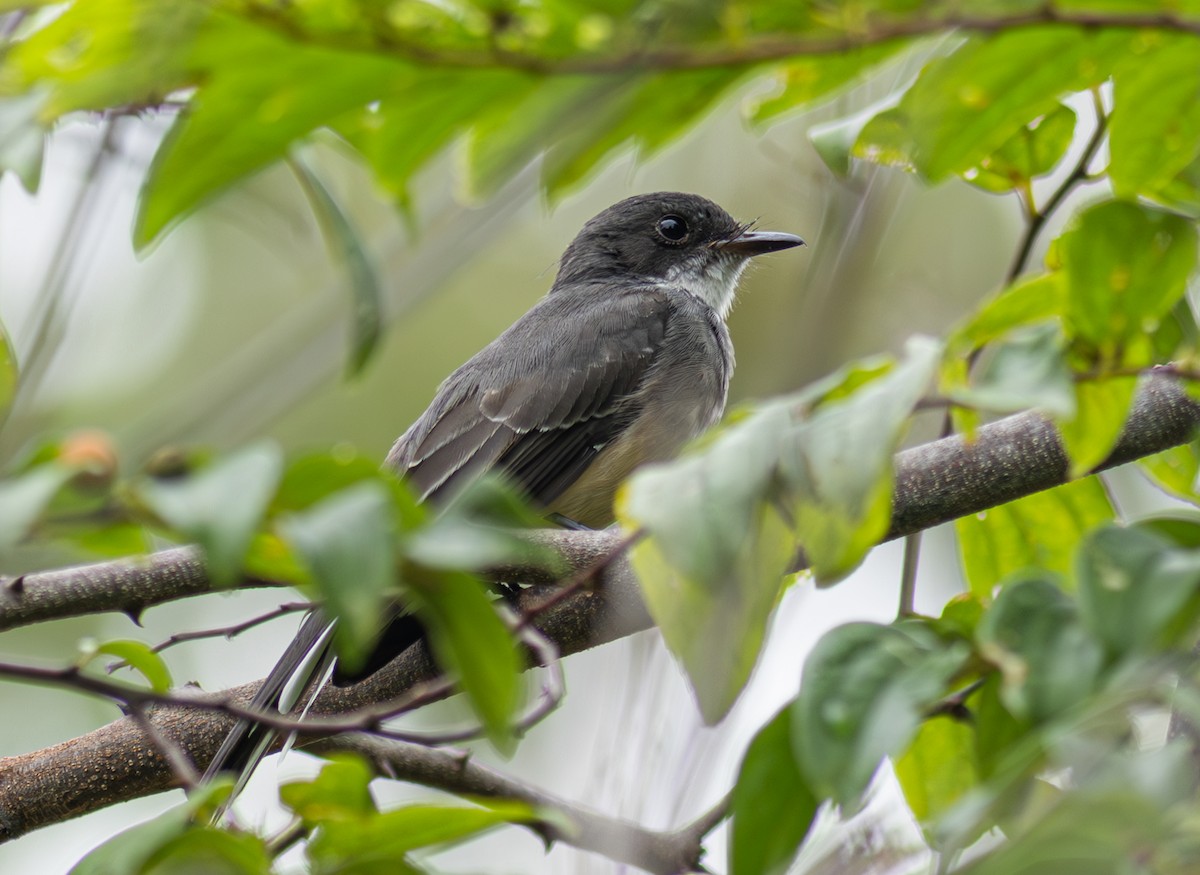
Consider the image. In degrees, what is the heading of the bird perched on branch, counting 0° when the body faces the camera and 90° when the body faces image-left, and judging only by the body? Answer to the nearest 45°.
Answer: approximately 270°

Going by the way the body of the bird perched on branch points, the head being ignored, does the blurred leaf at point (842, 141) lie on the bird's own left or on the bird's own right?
on the bird's own right

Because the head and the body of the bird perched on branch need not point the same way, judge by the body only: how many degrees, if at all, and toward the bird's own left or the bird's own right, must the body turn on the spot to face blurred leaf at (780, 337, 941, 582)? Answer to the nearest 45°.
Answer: approximately 90° to the bird's own right

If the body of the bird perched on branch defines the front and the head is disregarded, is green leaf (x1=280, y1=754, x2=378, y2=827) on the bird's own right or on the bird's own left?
on the bird's own right

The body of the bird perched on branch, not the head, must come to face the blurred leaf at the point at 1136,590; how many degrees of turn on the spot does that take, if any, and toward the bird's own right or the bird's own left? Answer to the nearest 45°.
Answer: approximately 90° to the bird's own right

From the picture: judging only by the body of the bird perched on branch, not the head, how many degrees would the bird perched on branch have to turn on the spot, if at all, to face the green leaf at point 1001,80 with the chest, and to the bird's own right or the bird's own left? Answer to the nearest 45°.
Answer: approximately 90° to the bird's own right

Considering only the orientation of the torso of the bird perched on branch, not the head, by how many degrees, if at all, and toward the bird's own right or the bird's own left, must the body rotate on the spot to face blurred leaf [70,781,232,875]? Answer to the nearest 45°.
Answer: approximately 90° to the bird's own right

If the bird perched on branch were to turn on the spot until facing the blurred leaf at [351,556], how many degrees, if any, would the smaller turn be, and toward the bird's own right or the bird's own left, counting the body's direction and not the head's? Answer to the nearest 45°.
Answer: approximately 90° to the bird's own right

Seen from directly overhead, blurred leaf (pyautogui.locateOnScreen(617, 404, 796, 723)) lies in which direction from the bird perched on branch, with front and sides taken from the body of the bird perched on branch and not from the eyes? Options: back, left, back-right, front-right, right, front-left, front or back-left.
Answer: right
